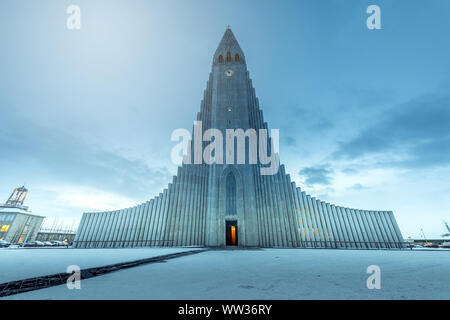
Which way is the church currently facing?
toward the camera
